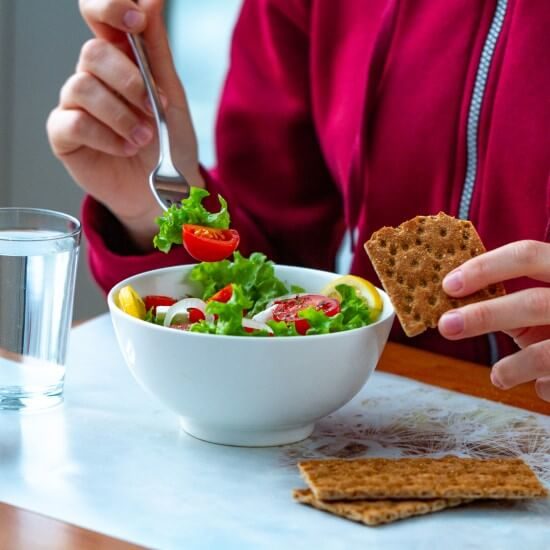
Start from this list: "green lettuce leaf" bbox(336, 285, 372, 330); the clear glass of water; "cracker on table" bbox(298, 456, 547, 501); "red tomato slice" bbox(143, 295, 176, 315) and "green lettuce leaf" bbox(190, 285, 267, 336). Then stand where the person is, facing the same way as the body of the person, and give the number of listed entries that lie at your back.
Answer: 0

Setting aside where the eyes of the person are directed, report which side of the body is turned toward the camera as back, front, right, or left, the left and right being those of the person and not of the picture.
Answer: front

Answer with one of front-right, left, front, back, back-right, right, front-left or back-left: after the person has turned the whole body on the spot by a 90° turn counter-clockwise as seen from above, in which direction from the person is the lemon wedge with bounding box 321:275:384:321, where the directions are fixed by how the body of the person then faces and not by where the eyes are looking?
right

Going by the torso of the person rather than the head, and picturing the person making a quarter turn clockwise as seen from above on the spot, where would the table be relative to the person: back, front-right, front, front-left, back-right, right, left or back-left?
left

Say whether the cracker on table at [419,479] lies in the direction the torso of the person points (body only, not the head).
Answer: yes

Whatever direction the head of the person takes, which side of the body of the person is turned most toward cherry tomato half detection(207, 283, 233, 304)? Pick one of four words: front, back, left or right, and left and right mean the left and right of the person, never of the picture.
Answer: front

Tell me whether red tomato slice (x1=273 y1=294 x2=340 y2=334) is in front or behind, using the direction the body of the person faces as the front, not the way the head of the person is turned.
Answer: in front

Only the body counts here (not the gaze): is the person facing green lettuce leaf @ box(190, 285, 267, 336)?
yes

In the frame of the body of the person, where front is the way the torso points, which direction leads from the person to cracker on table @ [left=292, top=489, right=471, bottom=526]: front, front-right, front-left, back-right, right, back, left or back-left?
front

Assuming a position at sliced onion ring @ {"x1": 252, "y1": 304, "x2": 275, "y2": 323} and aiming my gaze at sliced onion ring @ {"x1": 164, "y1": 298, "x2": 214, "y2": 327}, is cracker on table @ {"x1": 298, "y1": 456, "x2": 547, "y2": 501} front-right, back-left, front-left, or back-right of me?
back-left

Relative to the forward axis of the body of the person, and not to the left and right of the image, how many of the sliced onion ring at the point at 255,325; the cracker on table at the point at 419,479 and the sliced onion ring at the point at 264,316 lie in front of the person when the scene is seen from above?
3

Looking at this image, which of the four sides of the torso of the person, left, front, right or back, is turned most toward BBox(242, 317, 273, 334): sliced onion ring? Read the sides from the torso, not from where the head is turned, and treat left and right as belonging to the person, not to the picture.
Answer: front
